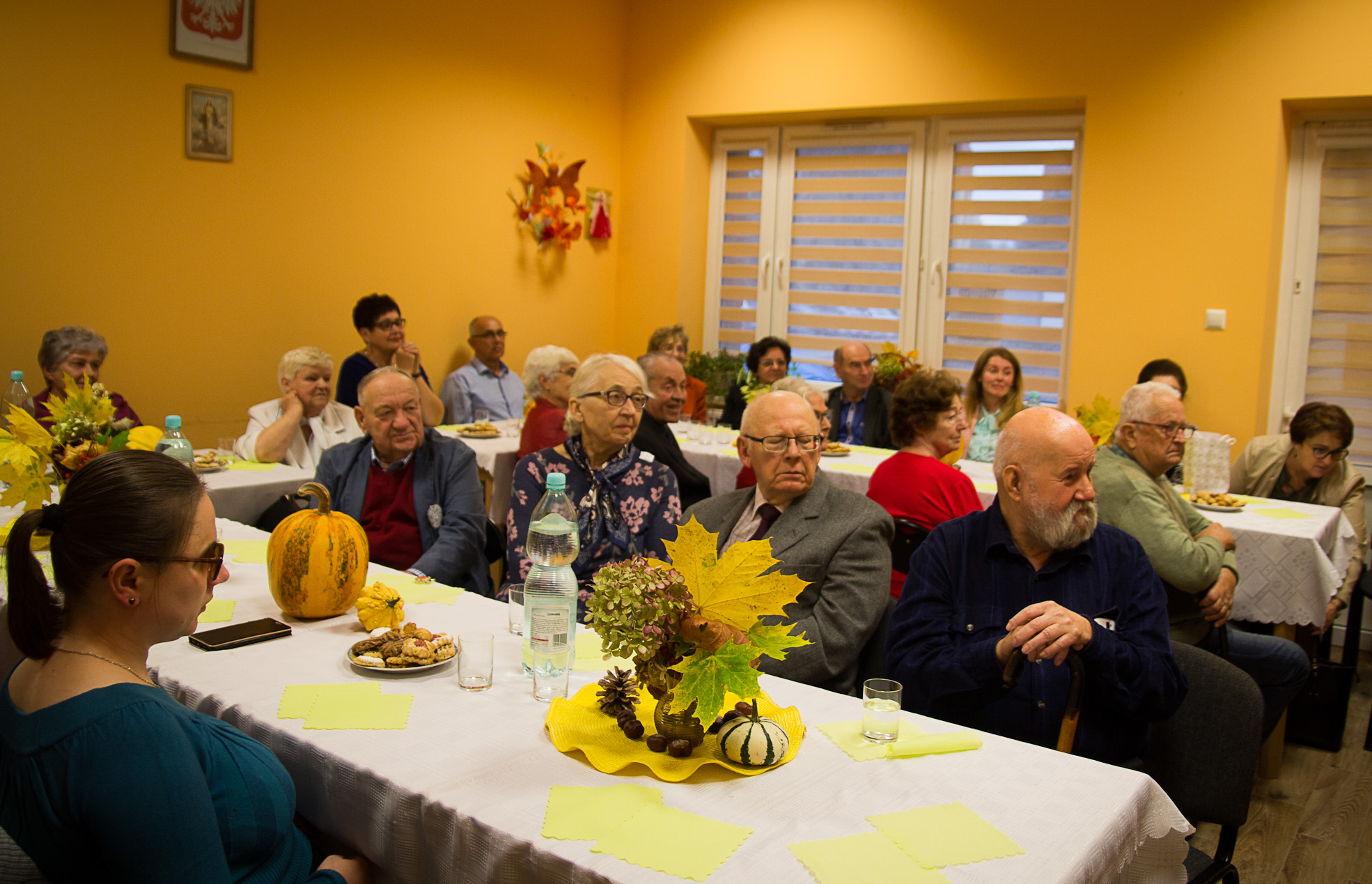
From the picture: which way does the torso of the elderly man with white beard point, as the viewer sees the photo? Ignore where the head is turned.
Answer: toward the camera

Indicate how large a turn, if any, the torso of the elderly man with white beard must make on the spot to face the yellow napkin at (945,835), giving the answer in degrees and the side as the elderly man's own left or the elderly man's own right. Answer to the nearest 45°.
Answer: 0° — they already face it

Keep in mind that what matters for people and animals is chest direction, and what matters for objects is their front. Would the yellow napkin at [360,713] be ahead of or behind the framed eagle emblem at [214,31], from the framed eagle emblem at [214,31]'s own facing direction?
ahead

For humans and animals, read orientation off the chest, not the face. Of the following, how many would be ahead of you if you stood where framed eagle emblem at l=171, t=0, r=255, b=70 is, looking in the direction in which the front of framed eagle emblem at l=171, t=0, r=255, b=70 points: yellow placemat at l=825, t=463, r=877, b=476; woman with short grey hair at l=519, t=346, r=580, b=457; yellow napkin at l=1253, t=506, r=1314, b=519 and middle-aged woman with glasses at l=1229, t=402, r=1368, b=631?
4

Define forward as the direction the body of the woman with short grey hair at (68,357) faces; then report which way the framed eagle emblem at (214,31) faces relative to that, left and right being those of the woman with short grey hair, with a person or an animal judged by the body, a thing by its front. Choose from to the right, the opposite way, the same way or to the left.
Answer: the same way

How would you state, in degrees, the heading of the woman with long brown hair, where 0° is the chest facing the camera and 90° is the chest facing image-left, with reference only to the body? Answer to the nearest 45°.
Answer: approximately 0°

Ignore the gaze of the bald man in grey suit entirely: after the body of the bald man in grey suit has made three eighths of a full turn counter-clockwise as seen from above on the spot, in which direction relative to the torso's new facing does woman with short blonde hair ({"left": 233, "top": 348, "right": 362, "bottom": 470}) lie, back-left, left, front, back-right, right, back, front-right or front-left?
back-left

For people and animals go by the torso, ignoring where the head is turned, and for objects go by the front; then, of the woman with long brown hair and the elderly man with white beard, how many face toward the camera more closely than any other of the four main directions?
2

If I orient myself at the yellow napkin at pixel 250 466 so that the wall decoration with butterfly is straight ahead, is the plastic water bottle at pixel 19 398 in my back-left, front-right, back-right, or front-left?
back-left

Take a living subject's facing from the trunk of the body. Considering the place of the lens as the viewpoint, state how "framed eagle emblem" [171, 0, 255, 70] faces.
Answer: facing the viewer and to the right of the viewer

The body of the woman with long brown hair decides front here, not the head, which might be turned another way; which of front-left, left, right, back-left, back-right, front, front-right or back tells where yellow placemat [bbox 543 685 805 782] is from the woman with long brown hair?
front

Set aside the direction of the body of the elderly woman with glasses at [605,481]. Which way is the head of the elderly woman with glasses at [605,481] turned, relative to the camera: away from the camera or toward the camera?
toward the camera
